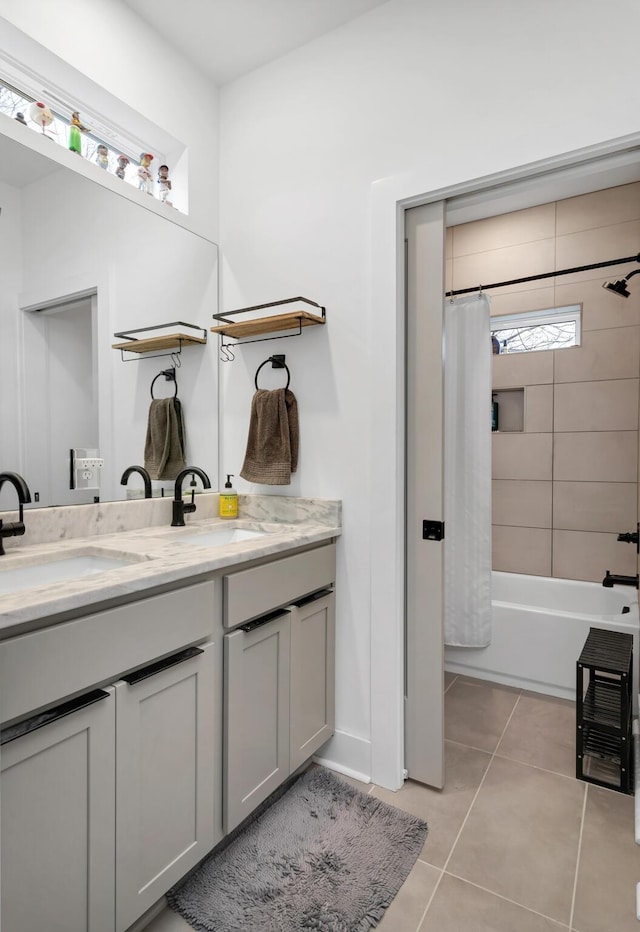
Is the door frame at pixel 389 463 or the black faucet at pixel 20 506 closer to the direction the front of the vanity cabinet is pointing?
the door frame

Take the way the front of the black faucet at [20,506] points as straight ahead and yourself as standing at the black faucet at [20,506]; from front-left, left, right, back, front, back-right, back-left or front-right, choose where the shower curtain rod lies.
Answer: front-left

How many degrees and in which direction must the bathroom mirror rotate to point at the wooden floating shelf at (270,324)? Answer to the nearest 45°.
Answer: approximately 45° to its left

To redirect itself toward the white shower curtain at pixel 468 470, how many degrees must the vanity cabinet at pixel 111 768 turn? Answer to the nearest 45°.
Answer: approximately 90° to its left

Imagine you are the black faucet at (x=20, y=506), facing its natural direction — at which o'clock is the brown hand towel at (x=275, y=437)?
The brown hand towel is roughly at 10 o'clock from the black faucet.
